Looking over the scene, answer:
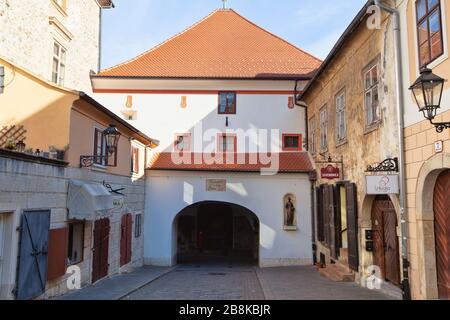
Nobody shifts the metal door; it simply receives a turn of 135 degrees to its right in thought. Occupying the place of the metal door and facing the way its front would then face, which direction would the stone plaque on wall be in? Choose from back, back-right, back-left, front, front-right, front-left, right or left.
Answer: back-right

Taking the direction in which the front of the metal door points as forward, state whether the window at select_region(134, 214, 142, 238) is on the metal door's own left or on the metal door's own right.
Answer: on the metal door's own left

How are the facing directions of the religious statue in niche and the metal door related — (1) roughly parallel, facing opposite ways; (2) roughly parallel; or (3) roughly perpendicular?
roughly perpendicular

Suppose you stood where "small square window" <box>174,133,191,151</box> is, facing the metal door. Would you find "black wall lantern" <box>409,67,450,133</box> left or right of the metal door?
left

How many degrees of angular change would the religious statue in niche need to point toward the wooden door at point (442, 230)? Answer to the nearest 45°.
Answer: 0° — it already faces it

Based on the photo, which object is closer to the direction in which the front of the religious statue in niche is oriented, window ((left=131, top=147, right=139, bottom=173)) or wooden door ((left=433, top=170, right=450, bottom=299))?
the wooden door

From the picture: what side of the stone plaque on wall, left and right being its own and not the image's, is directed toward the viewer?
front

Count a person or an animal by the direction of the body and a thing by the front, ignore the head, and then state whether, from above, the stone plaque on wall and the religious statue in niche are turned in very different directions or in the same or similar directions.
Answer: same or similar directions

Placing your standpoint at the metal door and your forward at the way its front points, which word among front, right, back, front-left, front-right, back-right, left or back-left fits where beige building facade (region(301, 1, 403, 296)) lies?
front-left

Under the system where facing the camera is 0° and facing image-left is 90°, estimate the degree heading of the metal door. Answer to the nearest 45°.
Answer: approximately 315°

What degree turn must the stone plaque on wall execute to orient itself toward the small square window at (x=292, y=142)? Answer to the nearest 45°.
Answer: approximately 90° to its left

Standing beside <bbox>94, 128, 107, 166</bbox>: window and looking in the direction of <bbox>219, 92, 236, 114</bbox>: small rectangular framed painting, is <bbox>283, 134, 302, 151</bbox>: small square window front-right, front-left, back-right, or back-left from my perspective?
front-right

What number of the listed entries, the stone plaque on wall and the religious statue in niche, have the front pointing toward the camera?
2

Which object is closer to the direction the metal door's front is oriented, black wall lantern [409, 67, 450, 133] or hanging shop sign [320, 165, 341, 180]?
the black wall lantern

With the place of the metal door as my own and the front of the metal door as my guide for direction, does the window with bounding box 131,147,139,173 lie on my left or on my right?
on my left
